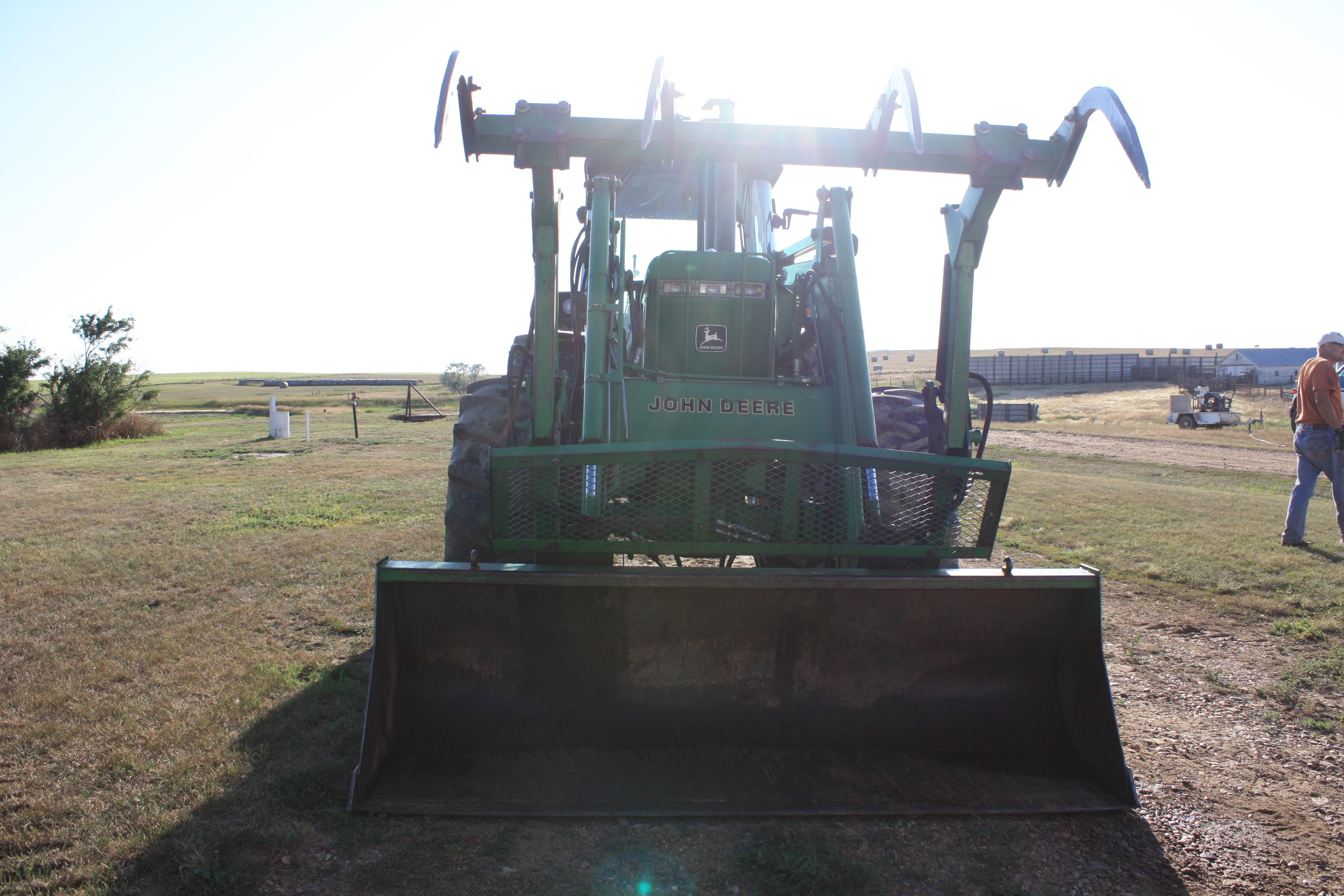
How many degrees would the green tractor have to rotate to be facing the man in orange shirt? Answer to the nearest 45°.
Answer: approximately 135° to its left

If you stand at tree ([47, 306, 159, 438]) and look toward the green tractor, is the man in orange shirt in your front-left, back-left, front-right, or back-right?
front-left

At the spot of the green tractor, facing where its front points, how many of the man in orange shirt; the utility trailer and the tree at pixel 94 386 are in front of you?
0

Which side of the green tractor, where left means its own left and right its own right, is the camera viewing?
front

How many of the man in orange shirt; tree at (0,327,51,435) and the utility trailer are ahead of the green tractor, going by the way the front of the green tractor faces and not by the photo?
0

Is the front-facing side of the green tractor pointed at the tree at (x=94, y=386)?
no

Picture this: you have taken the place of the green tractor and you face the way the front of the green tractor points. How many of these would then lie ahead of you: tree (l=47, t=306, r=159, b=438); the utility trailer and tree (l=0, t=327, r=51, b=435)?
0

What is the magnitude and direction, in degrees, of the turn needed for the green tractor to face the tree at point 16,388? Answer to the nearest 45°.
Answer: approximately 135° to its right

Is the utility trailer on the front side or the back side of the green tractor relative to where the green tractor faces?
on the back side

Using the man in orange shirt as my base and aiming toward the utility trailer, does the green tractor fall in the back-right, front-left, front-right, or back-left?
back-left

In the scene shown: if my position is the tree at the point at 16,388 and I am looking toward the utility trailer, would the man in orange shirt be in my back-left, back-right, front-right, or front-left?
front-right

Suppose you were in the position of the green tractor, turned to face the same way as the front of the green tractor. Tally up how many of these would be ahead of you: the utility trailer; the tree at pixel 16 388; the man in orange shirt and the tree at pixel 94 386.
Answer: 0
